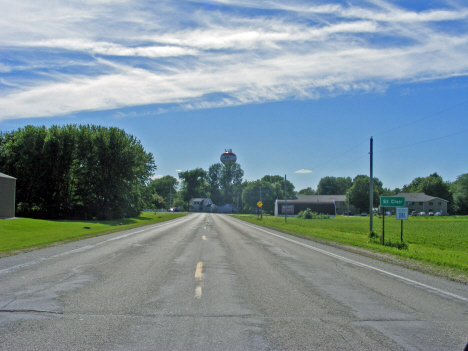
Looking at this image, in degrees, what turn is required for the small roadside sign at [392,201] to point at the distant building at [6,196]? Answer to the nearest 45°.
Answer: approximately 90° to its right

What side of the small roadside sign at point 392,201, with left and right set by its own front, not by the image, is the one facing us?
front
